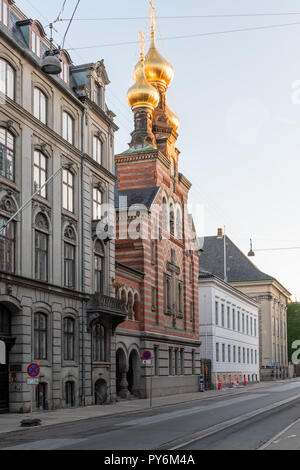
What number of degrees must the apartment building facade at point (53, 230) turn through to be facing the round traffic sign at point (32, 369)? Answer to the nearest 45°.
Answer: approximately 45° to its right

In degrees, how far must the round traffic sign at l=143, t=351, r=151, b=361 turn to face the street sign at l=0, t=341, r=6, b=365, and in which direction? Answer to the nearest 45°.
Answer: approximately 45° to its right

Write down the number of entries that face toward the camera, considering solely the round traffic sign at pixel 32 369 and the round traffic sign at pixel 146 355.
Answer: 2

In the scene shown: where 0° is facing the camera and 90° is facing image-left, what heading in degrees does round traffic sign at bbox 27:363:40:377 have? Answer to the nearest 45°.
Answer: approximately 0°

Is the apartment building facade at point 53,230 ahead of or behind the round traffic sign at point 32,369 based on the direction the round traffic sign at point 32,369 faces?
behind

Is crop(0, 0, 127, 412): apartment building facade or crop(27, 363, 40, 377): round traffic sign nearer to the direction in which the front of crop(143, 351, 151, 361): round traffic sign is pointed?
the round traffic sign
